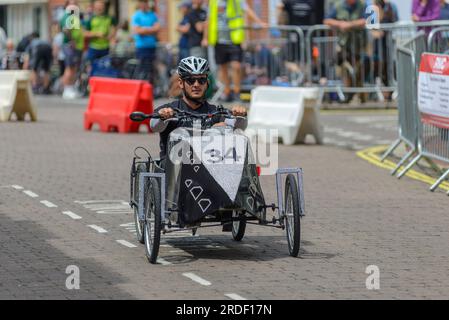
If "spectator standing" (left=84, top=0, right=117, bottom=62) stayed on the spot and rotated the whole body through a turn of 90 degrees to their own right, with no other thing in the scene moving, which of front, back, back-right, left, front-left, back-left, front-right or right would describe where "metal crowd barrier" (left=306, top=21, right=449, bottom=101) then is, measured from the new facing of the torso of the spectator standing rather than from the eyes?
back-left

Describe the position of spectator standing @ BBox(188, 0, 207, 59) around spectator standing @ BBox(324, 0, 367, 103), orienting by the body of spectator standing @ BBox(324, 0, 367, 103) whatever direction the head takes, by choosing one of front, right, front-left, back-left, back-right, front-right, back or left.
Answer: back-right

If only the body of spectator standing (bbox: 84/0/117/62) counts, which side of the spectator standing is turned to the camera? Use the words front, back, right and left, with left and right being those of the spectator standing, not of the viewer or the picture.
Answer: front

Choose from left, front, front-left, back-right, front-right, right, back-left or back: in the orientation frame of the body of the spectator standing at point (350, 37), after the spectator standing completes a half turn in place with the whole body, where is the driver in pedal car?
back

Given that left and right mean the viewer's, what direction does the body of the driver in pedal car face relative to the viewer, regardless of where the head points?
facing the viewer

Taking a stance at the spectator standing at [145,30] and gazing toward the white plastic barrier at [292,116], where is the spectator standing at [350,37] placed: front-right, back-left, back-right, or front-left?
front-left

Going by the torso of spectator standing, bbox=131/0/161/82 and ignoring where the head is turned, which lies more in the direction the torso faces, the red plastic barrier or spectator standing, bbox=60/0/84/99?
the red plastic barrier

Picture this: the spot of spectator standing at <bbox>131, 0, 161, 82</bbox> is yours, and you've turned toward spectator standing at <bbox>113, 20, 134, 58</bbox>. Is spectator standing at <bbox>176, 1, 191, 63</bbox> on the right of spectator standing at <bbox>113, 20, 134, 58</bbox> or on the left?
right

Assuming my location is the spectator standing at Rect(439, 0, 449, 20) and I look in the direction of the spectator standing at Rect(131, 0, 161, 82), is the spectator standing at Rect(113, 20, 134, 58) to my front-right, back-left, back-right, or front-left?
front-right

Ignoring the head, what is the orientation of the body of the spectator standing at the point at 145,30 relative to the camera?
toward the camera

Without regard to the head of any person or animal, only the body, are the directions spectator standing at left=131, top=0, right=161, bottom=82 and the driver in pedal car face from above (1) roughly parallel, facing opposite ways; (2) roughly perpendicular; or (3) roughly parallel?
roughly parallel

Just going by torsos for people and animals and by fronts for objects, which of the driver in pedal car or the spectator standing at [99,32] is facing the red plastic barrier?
the spectator standing
